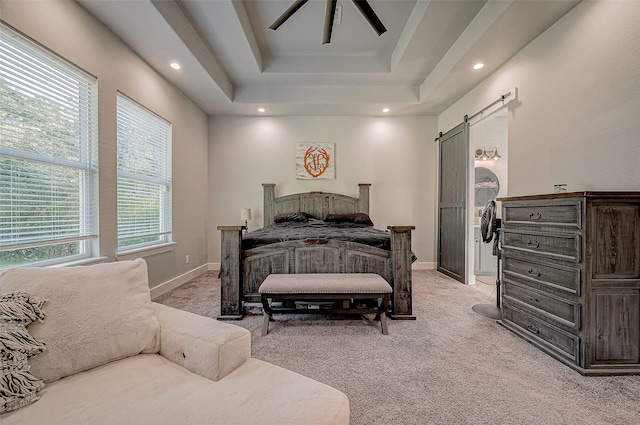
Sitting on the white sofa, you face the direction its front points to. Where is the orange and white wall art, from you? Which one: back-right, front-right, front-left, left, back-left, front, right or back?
left

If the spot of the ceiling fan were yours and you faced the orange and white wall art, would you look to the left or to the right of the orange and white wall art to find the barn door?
right

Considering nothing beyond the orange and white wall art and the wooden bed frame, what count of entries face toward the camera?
2

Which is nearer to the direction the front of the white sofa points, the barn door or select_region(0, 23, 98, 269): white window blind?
the barn door

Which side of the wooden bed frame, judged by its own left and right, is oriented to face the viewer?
front

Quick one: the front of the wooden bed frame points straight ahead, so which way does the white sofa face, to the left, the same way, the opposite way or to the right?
to the left

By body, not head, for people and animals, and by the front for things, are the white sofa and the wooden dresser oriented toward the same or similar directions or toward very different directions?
very different directions

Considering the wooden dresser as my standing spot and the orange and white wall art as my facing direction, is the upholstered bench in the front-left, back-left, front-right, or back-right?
front-left

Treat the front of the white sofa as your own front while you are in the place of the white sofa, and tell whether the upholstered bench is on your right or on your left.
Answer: on your left

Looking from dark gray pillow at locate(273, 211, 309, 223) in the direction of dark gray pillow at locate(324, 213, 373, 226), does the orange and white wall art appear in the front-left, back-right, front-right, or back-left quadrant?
front-left

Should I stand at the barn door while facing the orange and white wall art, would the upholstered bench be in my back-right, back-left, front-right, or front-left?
front-left

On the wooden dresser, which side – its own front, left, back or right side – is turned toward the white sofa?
front

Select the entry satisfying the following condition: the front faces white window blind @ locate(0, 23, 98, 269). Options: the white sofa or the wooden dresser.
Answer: the wooden dresser

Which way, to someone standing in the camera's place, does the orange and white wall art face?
facing the viewer

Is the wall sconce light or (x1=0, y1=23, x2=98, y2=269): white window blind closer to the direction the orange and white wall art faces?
the white window blind

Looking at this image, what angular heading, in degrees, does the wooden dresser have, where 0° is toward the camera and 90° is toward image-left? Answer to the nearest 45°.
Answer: approximately 45°

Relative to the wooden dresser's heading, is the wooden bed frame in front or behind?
in front
